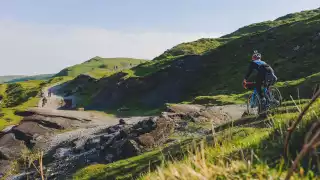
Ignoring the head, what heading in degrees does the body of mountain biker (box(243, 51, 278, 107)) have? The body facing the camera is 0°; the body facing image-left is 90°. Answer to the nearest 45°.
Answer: approximately 135°
